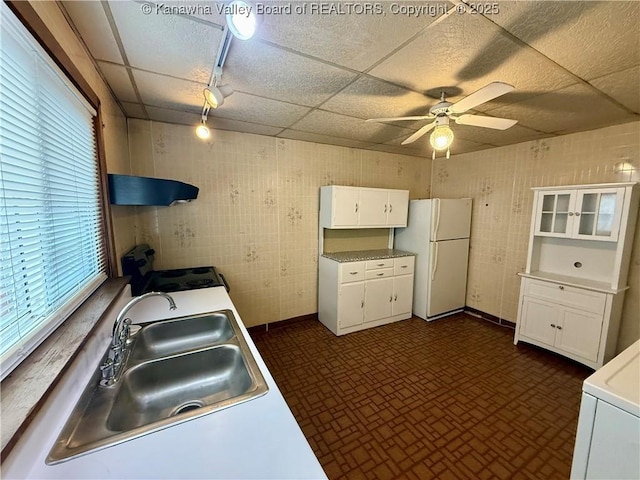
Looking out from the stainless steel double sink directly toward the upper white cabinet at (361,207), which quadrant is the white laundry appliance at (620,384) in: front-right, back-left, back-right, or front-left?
front-right

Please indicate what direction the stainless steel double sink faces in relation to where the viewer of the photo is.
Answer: facing to the right of the viewer

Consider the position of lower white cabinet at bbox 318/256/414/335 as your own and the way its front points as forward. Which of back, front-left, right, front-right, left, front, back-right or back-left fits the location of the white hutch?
front-left

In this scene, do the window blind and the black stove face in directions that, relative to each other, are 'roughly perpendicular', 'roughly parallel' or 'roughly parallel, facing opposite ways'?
roughly parallel

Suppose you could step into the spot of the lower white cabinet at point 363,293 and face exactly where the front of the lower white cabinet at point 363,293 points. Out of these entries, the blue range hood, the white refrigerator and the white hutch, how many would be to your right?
1

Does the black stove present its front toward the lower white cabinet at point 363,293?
yes

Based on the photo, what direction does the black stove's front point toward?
to the viewer's right

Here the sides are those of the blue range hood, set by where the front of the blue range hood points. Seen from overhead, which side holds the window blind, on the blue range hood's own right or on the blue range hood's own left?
on the blue range hood's own right

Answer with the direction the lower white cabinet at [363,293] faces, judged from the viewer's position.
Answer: facing the viewer and to the right of the viewer

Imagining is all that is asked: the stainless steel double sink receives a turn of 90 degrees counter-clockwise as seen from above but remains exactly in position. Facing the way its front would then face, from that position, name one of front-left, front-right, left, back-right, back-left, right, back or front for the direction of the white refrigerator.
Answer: right

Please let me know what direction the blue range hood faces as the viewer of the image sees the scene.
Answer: facing to the right of the viewer

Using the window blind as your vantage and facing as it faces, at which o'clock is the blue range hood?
The blue range hood is roughly at 10 o'clock from the window blind.

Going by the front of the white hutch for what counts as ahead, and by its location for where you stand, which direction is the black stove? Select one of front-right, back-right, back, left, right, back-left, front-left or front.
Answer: front

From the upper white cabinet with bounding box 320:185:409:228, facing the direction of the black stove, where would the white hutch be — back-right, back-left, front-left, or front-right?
back-left
